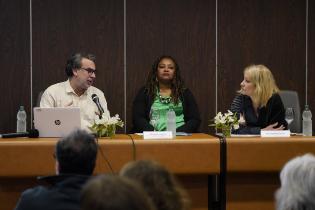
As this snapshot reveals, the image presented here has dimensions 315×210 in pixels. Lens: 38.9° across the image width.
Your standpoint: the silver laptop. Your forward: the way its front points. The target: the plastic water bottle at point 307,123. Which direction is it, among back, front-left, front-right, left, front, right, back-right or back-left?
right

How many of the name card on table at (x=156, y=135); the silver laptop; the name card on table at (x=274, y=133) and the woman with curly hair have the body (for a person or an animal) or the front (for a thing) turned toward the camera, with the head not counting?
3

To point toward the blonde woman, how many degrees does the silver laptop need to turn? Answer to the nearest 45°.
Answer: approximately 90° to its right

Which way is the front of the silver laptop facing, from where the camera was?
facing away from the viewer

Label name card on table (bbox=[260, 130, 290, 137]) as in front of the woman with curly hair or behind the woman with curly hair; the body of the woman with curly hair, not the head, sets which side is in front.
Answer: in front

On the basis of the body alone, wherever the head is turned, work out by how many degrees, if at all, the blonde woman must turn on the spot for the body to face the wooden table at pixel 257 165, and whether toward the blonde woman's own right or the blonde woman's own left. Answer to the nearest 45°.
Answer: approximately 45° to the blonde woman's own left

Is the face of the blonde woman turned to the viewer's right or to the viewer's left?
to the viewer's left

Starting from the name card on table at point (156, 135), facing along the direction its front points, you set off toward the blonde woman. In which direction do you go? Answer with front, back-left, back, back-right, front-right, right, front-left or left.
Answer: back-left

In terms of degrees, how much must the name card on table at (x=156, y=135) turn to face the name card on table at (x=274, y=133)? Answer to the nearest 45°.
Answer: approximately 90° to its left

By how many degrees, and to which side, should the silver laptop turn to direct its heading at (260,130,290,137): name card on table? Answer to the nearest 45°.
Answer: approximately 90° to its right

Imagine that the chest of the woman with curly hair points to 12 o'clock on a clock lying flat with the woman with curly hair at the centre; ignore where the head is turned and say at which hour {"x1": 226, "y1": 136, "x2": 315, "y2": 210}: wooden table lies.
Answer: The wooden table is roughly at 11 o'clock from the woman with curly hair.
